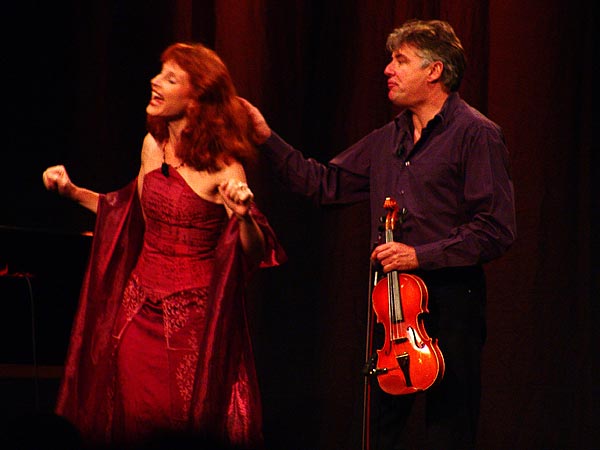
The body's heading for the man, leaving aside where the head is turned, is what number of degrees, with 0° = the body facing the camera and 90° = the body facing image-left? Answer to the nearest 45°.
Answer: approximately 45°

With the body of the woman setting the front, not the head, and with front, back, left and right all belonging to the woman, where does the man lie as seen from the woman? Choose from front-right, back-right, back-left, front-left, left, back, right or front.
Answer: back-left

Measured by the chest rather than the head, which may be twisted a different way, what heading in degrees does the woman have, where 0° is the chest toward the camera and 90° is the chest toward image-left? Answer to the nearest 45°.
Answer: approximately 45°

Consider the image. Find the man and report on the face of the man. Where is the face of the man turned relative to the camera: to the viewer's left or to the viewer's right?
to the viewer's left

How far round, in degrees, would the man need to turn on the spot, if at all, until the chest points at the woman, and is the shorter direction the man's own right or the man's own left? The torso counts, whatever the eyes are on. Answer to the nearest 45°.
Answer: approximately 45° to the man's own right
